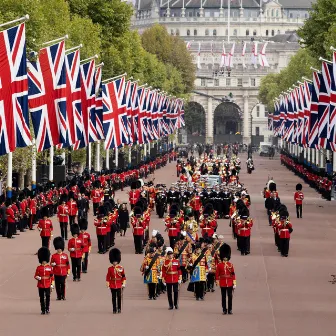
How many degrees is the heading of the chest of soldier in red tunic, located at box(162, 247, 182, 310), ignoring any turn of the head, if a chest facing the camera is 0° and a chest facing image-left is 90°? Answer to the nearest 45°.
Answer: approximately 0°

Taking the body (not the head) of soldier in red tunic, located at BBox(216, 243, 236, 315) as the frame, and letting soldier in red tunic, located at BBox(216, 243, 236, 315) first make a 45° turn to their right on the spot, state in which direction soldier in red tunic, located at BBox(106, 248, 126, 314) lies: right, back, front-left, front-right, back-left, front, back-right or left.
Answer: front-right
